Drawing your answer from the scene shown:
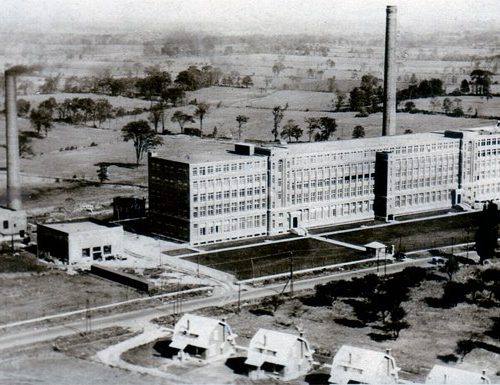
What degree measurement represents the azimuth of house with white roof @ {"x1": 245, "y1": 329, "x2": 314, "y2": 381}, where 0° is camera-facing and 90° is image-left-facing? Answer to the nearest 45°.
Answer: approximately 45°

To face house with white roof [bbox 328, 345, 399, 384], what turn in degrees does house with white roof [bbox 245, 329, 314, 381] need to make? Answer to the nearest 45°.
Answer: approximately 90° to its left

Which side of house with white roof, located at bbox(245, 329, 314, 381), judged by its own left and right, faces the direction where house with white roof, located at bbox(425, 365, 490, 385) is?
left
